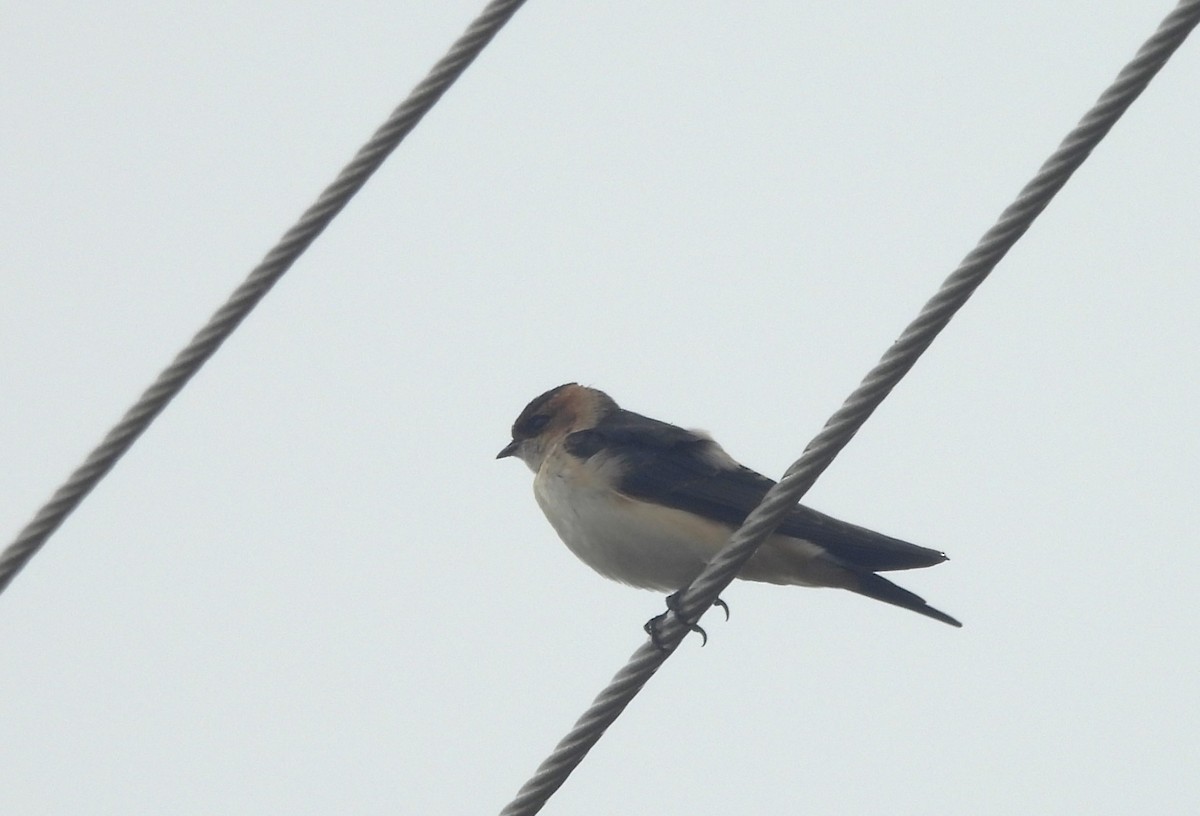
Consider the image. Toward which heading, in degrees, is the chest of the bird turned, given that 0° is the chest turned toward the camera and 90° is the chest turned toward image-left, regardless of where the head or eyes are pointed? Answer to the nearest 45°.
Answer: approximately 90°
